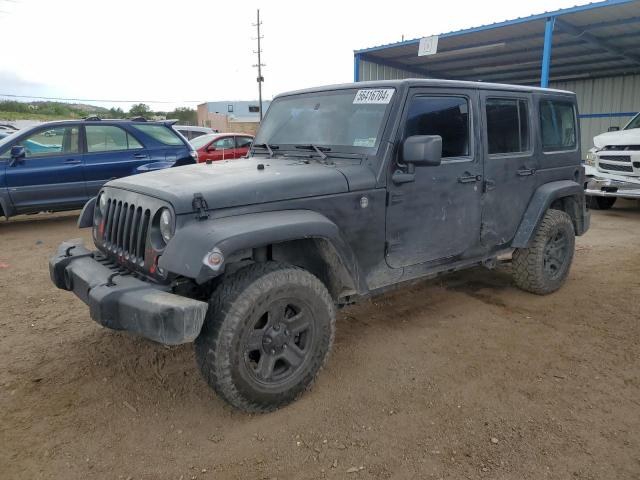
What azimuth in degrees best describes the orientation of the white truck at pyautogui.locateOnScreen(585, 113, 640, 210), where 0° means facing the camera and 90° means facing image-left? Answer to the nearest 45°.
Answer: approximately 45°

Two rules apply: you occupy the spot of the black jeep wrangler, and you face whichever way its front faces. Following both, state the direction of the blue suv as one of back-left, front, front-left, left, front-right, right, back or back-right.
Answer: right

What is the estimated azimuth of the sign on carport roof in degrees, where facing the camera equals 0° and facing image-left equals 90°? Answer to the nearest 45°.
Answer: approximately 45°

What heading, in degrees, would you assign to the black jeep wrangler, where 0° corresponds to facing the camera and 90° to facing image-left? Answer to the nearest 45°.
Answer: approximately 45°

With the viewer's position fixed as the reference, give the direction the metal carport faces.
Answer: facing the viewer and to the left of the viewer
